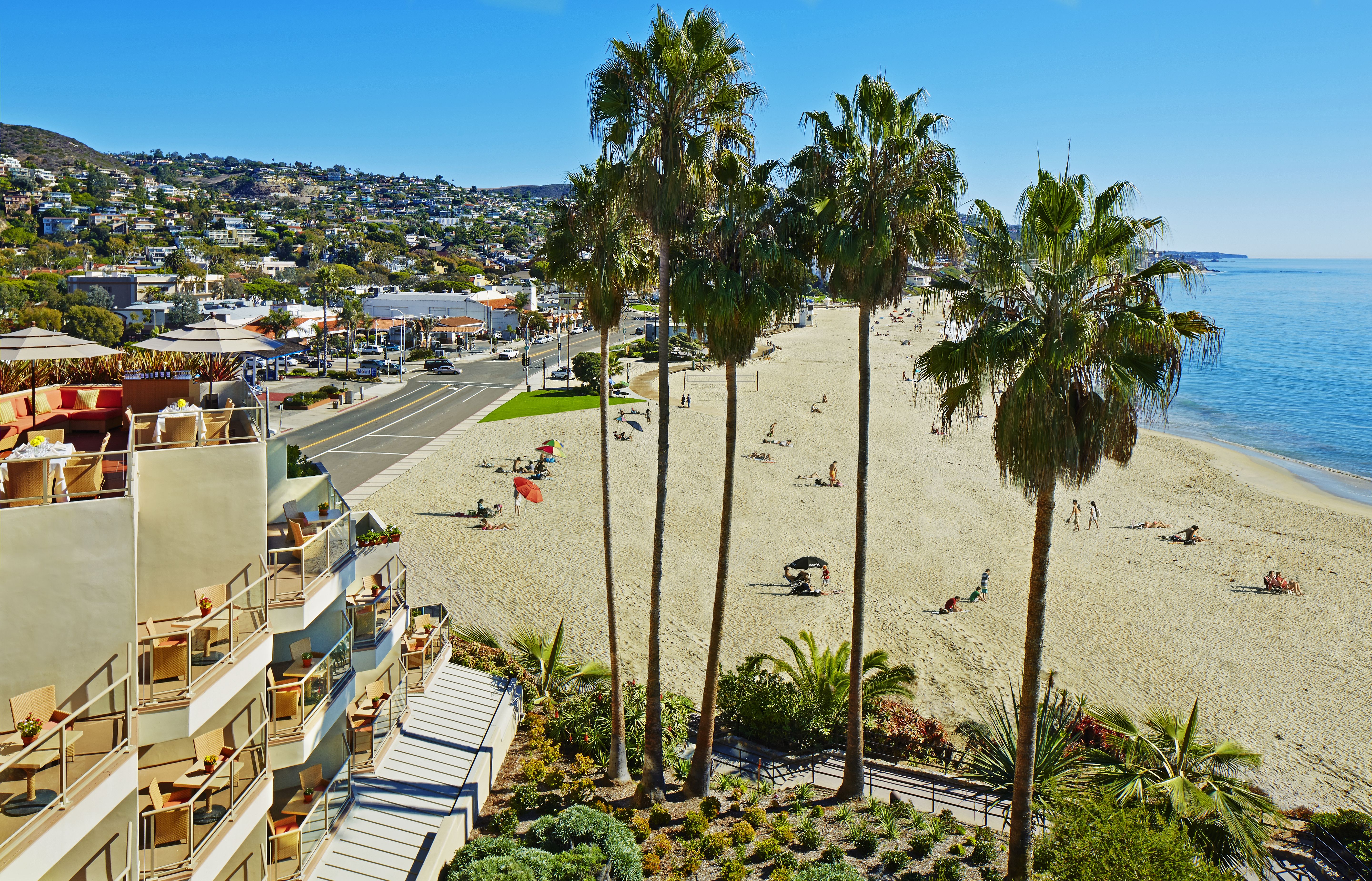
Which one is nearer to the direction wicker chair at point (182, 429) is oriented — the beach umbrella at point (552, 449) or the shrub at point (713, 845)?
the beach umbrella

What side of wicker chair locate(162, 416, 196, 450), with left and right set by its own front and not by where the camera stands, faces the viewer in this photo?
back

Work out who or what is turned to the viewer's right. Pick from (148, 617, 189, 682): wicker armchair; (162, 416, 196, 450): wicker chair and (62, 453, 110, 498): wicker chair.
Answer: the wicker armchair

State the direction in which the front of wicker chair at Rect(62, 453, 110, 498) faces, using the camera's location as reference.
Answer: facing to the left of the viewer

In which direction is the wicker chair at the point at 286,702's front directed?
to the viewer's right

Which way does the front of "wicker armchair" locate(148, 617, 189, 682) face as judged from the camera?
facing to the right of the viewer

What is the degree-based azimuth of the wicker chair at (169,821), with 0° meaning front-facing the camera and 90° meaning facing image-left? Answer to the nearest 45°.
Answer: approximately 270°
